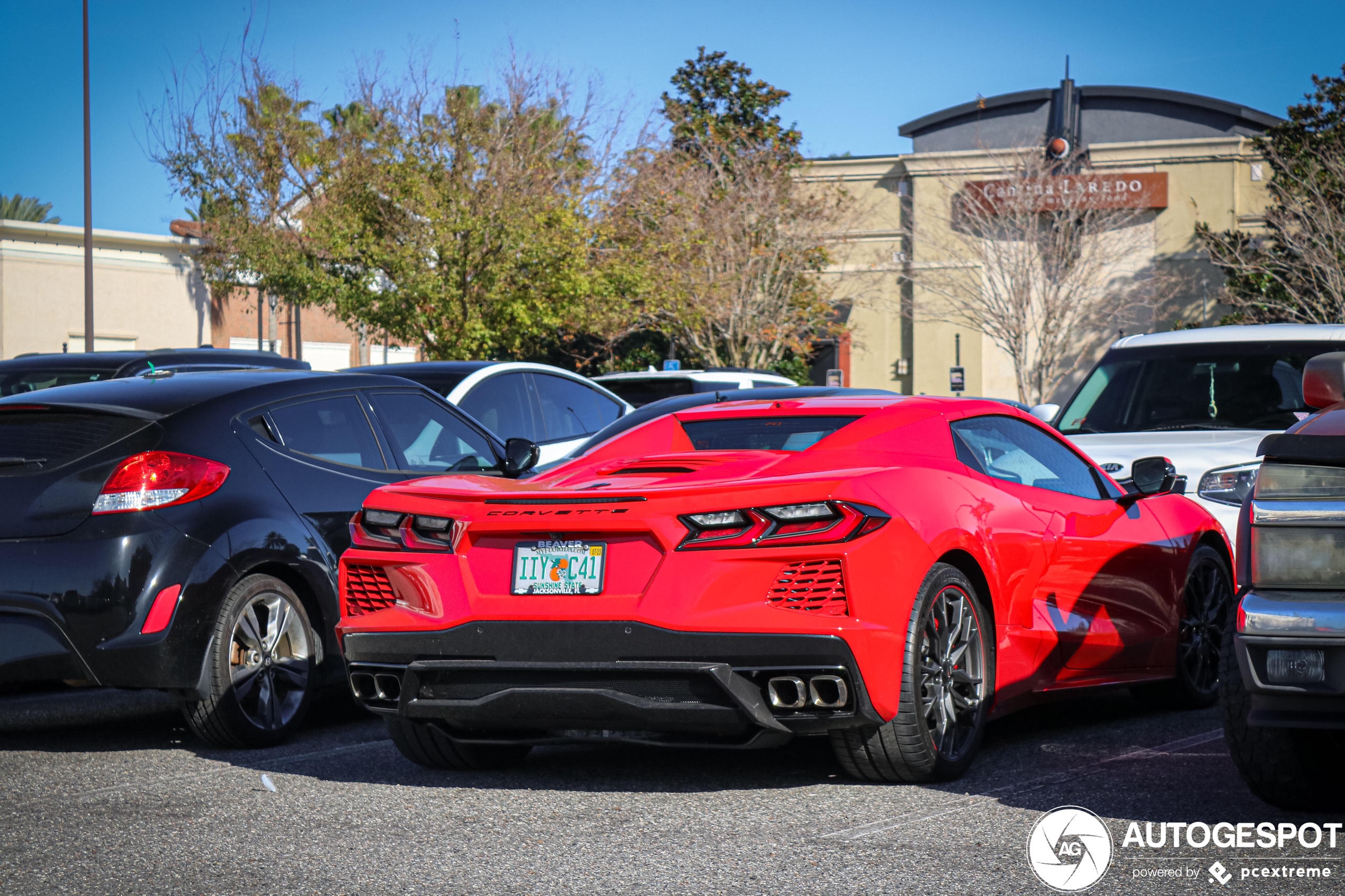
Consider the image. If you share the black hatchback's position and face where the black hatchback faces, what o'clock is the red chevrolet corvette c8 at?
The red chevrolet corvette c8 is roughly at 3 o'clock from the black hatchback.

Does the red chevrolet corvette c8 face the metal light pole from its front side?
no

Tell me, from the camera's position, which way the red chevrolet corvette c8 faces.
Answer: facing away from the viewer and to the right of the viewer

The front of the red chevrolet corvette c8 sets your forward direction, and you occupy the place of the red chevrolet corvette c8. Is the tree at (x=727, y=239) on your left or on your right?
on your left

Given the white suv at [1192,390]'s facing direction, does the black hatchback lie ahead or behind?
ahead

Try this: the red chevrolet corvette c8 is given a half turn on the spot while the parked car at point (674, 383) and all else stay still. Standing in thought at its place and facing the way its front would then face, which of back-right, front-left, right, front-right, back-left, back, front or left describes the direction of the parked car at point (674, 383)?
back-right

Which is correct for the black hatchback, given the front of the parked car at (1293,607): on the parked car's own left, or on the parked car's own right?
on the parked car's own right

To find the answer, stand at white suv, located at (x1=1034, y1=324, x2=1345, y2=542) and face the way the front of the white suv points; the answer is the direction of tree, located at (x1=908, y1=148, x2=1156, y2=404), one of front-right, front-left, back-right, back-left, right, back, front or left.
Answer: back-right

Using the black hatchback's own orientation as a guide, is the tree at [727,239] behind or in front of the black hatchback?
in front

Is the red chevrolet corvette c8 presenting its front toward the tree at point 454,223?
no

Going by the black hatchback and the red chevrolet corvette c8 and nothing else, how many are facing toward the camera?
0

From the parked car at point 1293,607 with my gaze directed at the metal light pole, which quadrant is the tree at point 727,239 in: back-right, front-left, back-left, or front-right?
front-right

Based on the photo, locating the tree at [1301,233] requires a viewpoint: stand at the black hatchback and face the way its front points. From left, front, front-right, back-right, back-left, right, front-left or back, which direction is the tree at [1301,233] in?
front

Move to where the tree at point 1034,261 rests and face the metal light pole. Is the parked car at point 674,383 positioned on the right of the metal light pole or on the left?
left

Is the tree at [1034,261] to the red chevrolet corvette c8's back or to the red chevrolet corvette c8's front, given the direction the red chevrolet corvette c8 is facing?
to the front
